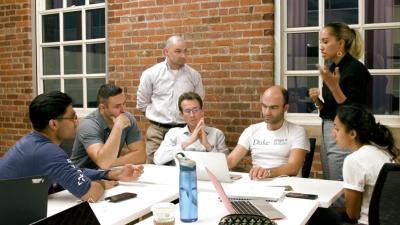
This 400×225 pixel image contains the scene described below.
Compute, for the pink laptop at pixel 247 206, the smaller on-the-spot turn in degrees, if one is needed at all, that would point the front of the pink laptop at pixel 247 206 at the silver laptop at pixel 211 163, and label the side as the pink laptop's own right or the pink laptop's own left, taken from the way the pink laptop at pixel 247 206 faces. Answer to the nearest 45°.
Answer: approximately 90° to the pink laptop's own left

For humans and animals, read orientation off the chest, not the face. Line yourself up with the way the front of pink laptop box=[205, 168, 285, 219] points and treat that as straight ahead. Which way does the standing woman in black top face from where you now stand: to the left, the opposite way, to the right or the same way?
the opposite way

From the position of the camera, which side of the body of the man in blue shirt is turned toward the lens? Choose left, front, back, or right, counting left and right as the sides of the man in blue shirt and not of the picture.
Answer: right

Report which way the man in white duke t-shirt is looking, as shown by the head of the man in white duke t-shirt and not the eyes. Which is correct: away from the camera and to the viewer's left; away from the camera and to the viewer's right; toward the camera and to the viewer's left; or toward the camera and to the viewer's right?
toward the camera and to the viewer's left

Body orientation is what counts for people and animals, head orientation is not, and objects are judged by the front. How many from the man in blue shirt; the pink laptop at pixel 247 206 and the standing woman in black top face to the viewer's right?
2

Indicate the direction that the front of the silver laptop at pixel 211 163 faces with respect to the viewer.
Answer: facing away from the viewer and to the right of the viewer

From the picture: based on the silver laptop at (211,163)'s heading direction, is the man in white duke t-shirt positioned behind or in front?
in front

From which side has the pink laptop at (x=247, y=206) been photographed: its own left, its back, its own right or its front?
right

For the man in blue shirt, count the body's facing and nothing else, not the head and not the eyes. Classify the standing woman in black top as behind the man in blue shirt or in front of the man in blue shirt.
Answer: in front

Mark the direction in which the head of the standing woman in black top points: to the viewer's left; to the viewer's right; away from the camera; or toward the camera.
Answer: to the viewer's left

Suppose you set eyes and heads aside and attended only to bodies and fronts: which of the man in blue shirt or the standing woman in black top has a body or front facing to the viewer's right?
the man in blue shirt

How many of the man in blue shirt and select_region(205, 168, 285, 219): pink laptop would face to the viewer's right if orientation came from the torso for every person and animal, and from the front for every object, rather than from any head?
2

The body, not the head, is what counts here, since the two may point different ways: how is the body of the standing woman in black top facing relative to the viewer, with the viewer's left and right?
facing to the left of the viewer
